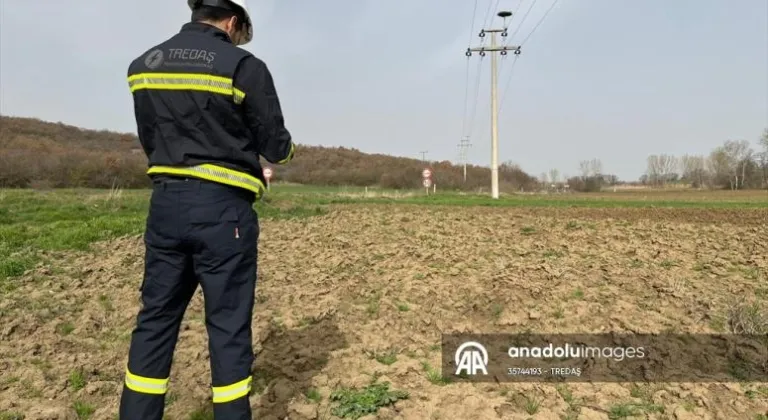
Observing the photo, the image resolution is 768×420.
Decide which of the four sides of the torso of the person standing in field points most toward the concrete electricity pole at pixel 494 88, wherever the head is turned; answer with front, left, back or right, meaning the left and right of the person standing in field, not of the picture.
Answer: front

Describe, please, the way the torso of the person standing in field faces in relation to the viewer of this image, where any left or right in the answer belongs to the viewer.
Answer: facing away from the viewer and to the right of the viewer

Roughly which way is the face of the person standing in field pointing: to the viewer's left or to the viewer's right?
to the viewer's right
